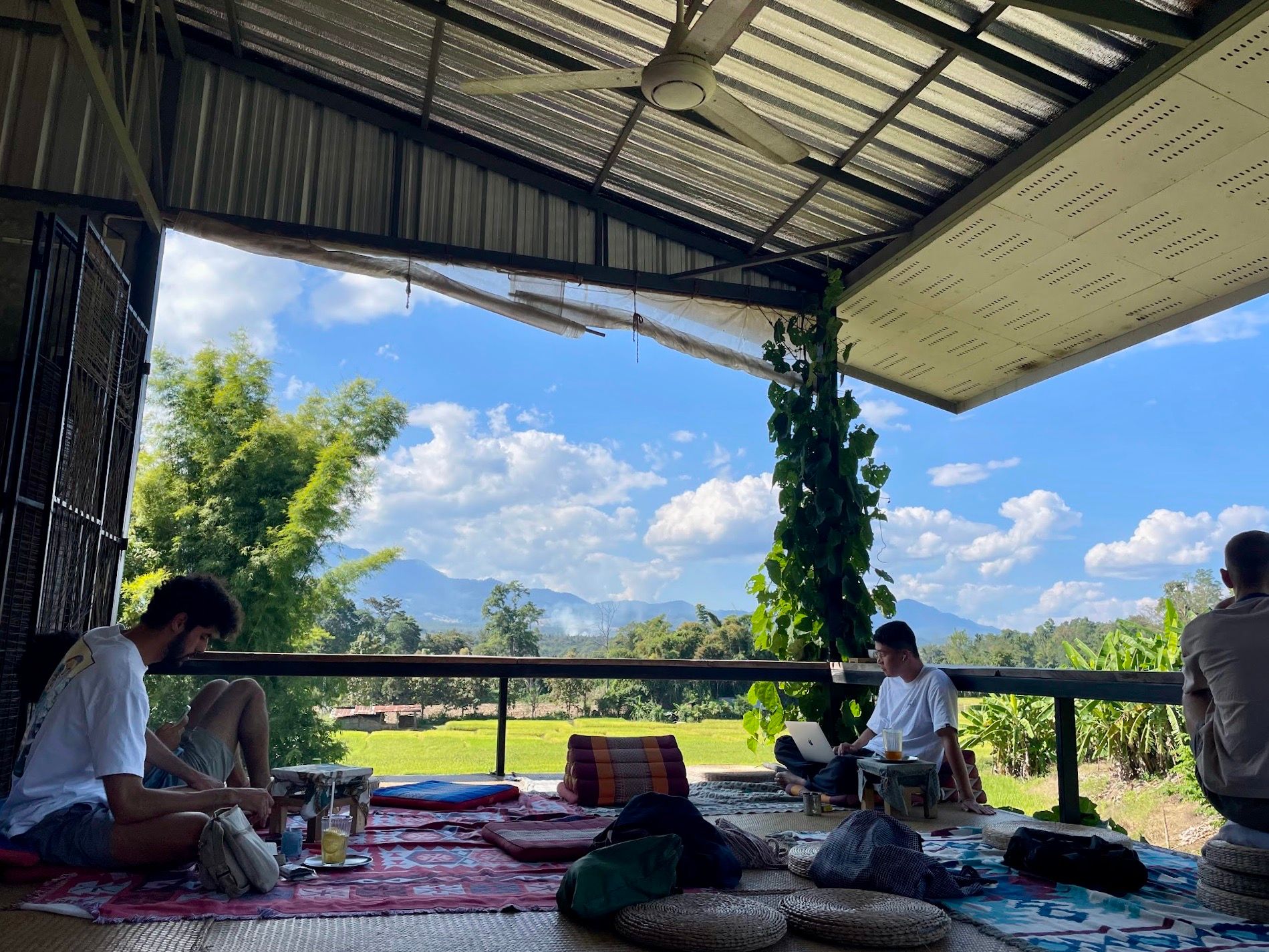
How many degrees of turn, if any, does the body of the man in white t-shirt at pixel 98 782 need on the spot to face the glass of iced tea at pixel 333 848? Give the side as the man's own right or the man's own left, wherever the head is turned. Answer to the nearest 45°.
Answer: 0° — they already face it

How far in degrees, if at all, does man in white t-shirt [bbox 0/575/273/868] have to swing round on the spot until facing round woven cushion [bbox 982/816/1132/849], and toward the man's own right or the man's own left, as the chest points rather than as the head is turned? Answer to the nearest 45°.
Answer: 0° — they already face it

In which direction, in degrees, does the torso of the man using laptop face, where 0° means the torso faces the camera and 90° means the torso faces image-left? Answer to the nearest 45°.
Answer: approximately 45°

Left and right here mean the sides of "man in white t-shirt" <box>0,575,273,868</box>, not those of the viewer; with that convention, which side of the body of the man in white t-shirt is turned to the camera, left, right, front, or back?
right

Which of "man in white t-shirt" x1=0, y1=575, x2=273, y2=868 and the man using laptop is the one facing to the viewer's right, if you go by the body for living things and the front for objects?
the man in white t-shirt

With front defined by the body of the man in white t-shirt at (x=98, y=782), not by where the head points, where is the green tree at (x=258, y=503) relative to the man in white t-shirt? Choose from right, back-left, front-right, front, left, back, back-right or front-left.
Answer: left

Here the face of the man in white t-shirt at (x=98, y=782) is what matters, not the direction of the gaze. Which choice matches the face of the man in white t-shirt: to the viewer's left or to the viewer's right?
to the viewer's right

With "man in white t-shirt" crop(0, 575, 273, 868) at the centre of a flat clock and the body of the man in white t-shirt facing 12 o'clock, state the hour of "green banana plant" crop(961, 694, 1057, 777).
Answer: The green banana plant is roughly at 11 o'clock from the man in white t-shirt.

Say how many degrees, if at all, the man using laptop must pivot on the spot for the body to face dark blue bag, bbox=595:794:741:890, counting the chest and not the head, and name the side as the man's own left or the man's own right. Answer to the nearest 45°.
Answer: approximately 45° to the man's own left

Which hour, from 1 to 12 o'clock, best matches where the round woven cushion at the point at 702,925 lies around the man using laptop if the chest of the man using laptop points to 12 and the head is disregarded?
The round woven cushion is roughly at 11 o'clock from the man using laptop.

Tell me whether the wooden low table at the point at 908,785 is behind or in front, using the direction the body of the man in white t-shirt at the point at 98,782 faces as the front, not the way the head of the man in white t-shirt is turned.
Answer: in front

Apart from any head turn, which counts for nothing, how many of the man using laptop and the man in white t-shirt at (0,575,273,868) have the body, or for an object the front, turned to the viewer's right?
1

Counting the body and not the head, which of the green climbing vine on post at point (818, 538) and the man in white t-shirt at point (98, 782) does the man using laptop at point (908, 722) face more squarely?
the man in white t-shirt

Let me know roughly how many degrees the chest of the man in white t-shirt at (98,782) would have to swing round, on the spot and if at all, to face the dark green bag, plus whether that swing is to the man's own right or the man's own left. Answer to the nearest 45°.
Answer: approximately 45° to the man's own right

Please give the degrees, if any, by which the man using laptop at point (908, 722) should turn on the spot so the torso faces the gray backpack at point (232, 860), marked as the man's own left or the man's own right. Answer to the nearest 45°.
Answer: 0° — they already face it

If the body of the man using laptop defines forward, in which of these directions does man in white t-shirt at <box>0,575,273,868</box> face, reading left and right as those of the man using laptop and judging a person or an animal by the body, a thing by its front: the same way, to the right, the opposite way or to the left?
the opposite way

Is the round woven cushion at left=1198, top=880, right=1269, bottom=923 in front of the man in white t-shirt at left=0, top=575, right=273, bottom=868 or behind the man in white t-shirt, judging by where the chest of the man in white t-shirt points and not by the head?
in front
